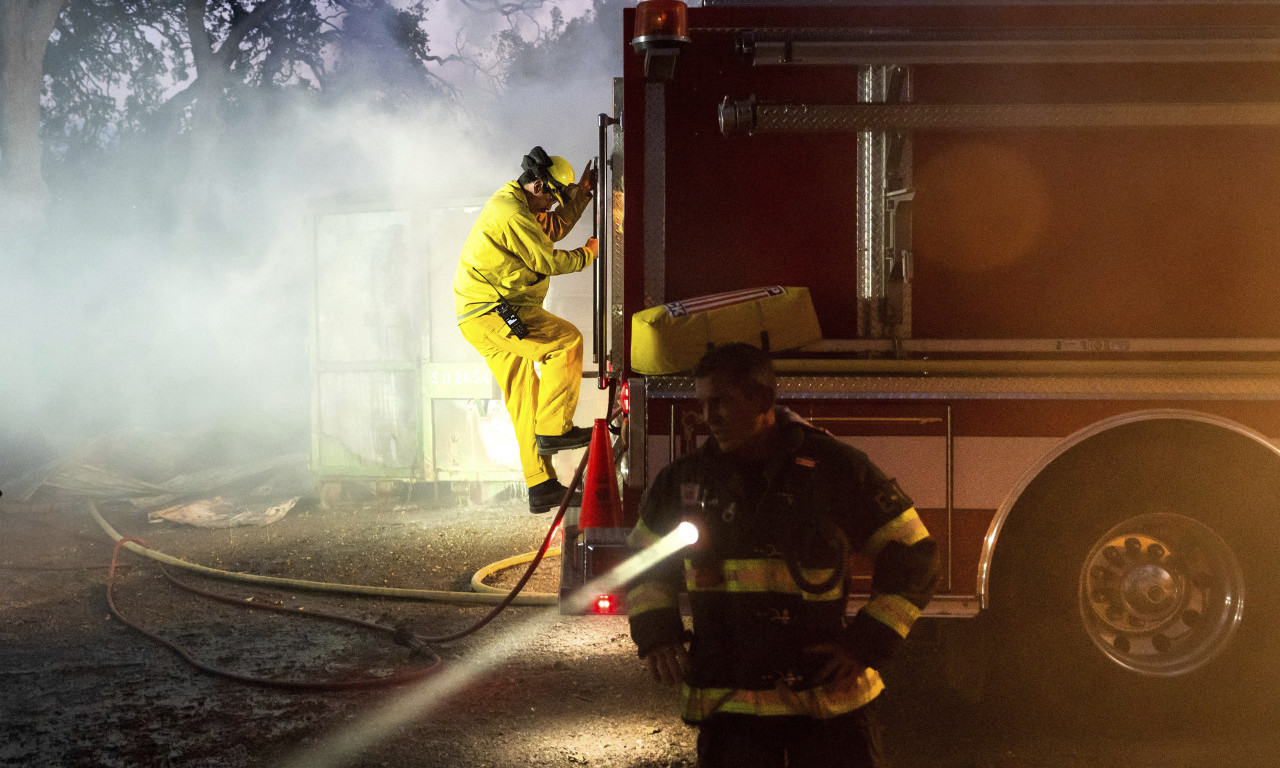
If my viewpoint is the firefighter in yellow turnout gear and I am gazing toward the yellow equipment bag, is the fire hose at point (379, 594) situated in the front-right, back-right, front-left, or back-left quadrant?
back-right

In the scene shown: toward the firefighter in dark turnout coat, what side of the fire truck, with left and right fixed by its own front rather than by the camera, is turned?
right

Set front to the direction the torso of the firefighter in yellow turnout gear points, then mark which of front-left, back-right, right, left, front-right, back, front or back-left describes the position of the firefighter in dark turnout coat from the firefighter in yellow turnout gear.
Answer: right

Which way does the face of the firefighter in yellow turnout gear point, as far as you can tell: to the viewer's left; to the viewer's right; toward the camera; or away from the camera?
to the viewer's right

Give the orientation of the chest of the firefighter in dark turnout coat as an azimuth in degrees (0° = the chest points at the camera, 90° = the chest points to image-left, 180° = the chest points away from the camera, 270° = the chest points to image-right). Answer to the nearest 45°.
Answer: approximately 45°

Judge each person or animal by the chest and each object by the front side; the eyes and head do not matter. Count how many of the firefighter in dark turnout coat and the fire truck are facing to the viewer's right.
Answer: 1

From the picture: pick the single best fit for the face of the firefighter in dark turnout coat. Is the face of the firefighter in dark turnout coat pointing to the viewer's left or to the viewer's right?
to the viewer's left

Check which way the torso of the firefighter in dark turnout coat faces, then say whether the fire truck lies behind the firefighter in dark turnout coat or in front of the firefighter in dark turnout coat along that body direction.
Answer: behind

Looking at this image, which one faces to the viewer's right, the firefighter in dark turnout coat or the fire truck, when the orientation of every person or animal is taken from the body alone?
the fire truck

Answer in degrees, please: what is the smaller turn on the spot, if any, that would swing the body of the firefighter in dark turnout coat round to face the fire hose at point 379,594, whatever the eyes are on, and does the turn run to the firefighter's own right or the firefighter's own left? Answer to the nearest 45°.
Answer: approximately 90° to the firefighter's own right

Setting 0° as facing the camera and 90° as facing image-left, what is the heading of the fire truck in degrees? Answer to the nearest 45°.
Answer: approximately 270°

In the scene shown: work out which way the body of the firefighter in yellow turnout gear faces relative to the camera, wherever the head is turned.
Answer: to the viewer's right
